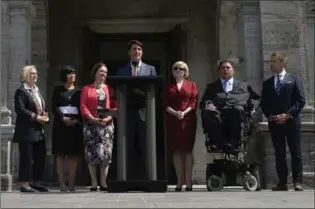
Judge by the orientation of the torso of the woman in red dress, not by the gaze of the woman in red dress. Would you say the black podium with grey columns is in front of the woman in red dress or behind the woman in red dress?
in front

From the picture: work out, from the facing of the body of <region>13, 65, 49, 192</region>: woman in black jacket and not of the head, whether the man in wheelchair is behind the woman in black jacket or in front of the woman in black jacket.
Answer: in front

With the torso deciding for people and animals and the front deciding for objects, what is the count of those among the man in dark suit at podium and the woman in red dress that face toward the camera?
2

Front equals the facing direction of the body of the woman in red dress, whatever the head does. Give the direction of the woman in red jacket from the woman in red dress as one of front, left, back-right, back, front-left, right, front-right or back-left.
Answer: right

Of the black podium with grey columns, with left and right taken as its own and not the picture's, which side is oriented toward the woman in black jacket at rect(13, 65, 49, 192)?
right

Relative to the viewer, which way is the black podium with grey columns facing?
toward the camera

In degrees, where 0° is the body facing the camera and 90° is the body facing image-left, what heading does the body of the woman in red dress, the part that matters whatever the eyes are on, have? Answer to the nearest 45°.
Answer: approximately 0°

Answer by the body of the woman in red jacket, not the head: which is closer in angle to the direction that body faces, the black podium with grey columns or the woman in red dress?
the black podium with grey columns

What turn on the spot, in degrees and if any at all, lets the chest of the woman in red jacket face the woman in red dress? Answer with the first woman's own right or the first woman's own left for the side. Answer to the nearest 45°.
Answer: approximately 45° to the first woman's own left

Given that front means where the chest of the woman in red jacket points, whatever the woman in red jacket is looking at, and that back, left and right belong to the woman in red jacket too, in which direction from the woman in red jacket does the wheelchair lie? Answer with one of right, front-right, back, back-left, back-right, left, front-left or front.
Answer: front-left

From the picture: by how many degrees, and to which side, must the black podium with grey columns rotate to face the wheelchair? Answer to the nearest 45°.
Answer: approximately 90° to its left

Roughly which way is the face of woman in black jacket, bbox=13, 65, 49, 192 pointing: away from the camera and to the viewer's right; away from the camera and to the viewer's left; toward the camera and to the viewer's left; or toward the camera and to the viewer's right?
toward the camera and to the viewer's right
